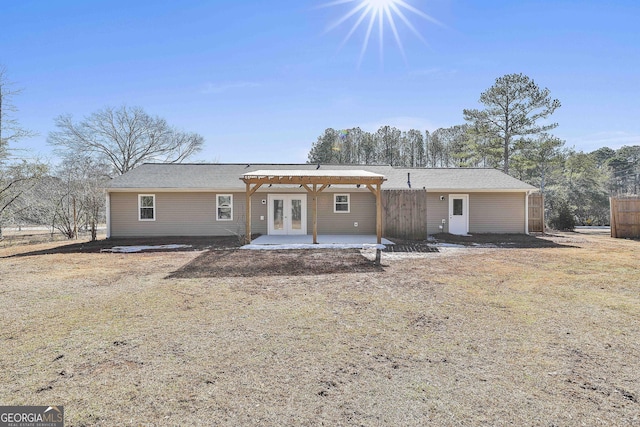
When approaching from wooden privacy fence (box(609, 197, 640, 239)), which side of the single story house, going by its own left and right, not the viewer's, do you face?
right

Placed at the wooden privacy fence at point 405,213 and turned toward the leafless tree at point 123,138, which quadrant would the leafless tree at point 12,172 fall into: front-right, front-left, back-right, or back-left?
front-left

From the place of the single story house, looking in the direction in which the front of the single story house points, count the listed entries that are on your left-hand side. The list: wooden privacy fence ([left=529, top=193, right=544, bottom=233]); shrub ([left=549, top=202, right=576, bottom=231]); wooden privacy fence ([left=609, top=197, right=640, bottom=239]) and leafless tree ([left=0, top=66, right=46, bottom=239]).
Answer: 1

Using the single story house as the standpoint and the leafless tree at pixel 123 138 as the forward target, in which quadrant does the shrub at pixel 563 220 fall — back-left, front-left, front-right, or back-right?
back-right

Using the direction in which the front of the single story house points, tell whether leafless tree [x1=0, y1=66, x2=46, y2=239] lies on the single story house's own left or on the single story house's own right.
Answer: on the single story house's own left

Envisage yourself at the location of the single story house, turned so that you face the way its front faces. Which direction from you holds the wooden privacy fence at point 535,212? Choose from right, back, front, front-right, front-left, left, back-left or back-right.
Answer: right

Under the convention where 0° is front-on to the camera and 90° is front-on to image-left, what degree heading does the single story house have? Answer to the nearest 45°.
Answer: approximately 180°

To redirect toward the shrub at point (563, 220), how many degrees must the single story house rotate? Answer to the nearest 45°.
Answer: approximately 90° to its right

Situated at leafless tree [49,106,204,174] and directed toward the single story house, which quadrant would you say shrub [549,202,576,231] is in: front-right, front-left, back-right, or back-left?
front-left
